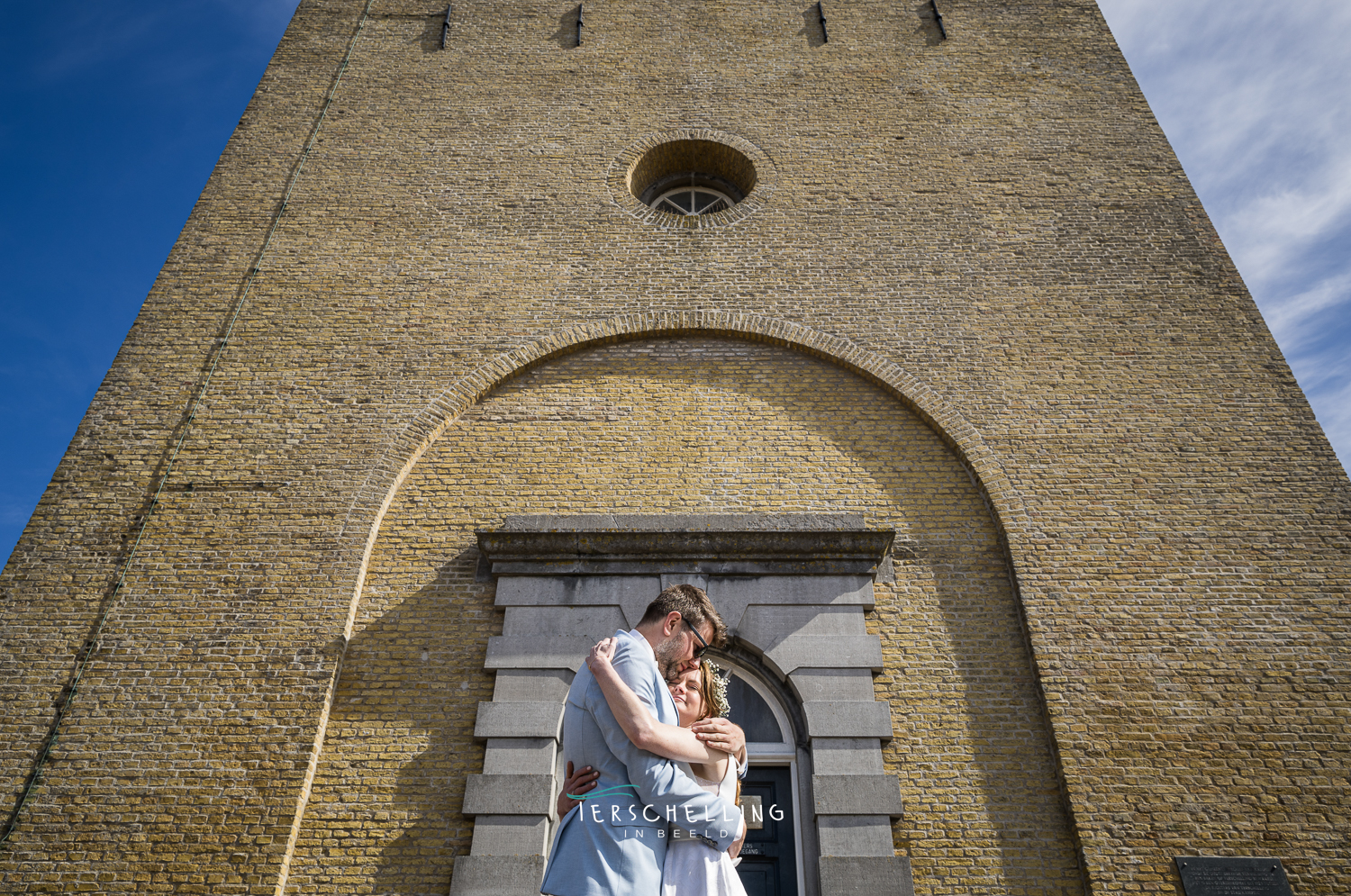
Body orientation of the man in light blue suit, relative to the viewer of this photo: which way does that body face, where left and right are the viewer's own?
facing to the right of the viewer

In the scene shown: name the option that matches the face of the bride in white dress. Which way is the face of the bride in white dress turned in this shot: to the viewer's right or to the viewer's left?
to the viewer's left

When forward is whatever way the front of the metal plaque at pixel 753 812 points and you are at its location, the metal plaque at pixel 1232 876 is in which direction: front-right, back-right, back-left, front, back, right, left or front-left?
back-left

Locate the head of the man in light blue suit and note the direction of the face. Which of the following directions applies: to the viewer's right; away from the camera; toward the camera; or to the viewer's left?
to the viewer's right

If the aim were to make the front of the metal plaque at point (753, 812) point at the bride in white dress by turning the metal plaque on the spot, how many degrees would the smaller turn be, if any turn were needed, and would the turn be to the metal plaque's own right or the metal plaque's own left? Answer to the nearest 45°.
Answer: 0° — it already faces them
